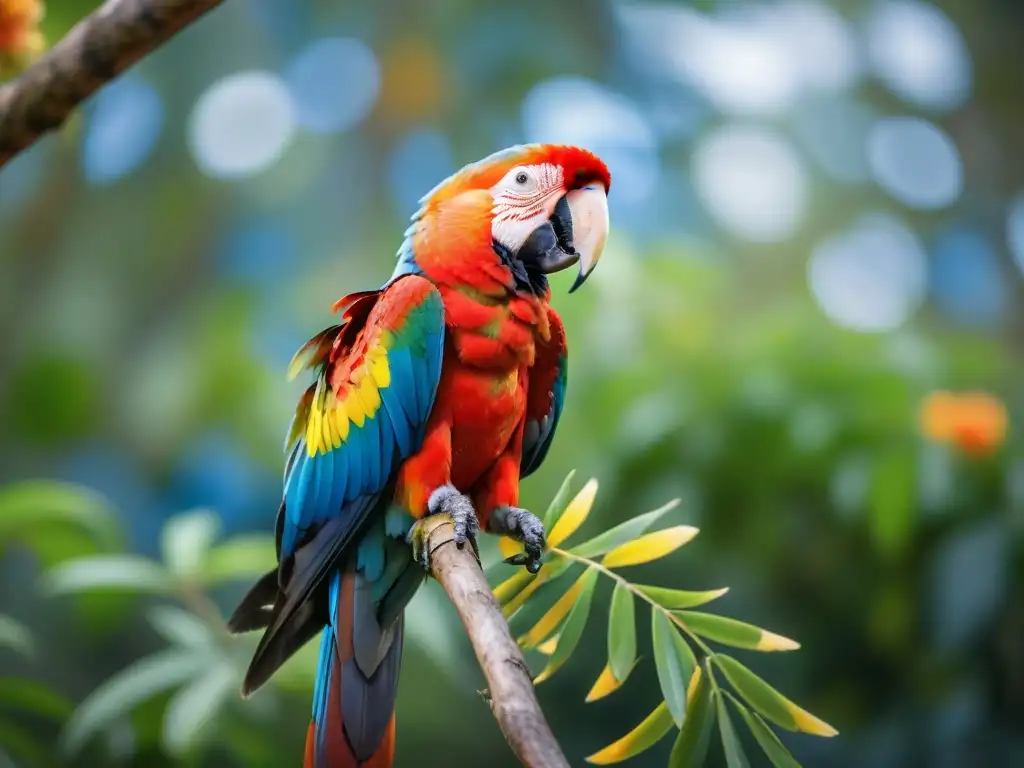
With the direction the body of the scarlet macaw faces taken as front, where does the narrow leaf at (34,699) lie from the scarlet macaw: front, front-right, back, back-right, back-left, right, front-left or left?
back

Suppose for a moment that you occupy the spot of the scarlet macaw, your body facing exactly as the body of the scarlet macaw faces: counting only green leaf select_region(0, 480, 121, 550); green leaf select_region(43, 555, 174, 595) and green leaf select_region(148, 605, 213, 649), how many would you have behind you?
3

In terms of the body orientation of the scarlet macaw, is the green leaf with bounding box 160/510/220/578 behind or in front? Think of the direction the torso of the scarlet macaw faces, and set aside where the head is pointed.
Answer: behind

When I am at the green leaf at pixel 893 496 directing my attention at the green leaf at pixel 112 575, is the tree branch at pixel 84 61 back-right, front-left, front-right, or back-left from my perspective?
front-left

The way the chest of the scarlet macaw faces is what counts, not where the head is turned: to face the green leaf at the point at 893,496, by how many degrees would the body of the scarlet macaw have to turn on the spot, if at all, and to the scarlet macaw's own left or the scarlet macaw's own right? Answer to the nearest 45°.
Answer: approximately 90° to the scarlet macaw's own left

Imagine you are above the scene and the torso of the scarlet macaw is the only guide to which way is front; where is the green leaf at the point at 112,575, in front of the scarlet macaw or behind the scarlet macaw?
behind

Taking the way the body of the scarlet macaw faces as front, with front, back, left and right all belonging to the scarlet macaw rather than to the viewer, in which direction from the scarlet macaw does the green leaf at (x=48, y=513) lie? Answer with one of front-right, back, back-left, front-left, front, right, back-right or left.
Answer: back

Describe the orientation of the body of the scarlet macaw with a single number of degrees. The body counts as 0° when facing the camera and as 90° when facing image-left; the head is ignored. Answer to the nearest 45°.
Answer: approximately 315°

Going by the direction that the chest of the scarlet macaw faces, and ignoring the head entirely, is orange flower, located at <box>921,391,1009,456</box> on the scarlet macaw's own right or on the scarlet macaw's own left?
on the scarlet macaw's own left
